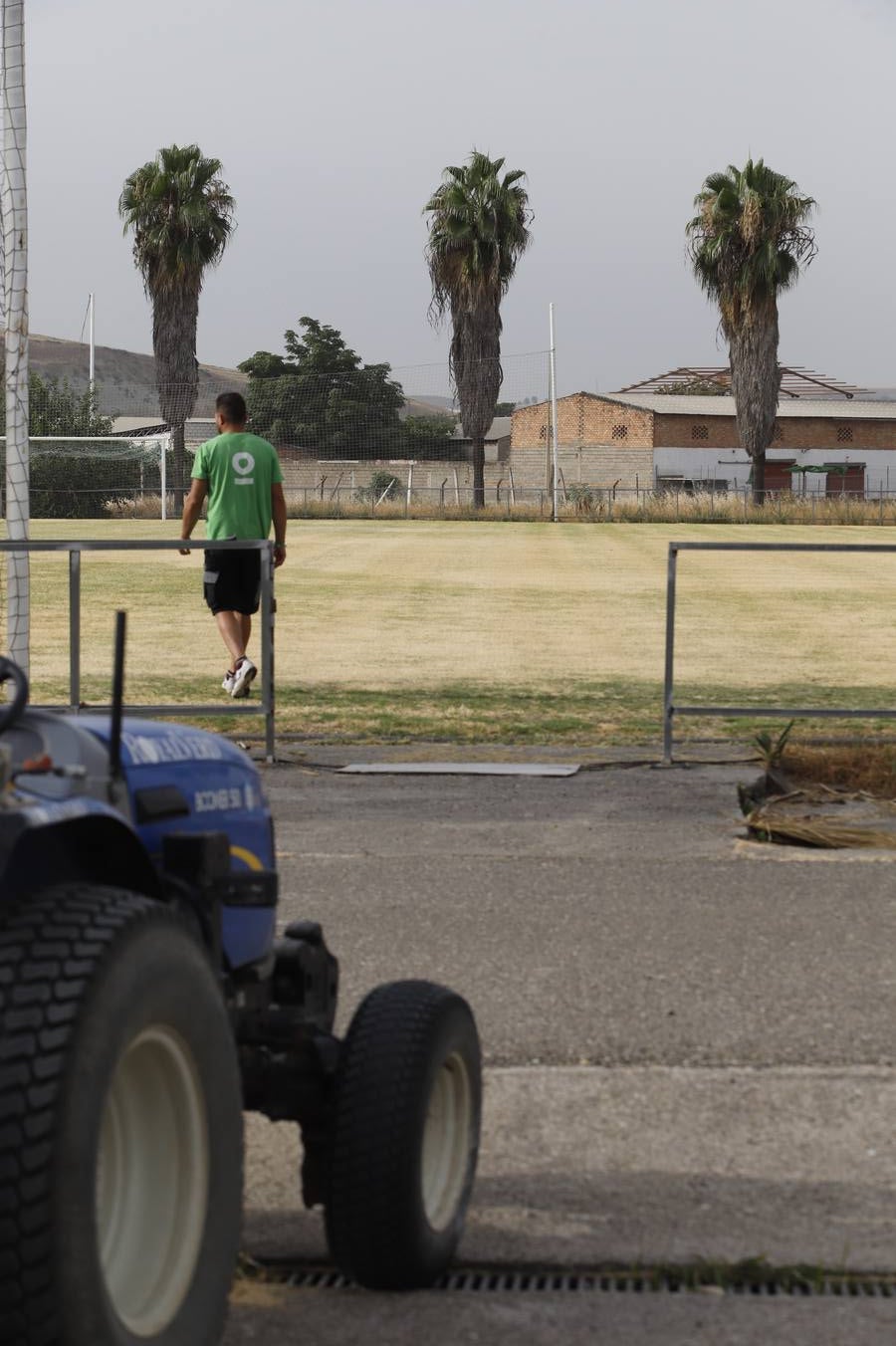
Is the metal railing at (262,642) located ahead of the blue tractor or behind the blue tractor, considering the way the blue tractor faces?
ahead

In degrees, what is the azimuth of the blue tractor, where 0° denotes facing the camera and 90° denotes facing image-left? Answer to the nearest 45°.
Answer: approximately 225°

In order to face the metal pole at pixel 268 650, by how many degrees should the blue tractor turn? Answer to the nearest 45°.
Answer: approximately 45° to its left

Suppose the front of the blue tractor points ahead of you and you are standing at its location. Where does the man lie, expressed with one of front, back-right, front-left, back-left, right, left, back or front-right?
front-left

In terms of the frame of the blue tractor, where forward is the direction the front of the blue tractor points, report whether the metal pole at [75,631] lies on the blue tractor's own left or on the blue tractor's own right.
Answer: on the blue tractor's own left

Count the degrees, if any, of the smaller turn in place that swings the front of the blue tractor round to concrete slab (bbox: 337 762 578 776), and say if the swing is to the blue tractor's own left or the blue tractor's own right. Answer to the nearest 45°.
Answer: approximately 45° to the blue tractor's own left

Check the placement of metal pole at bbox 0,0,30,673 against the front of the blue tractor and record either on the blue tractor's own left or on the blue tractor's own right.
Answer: on the blue tractor's own left
